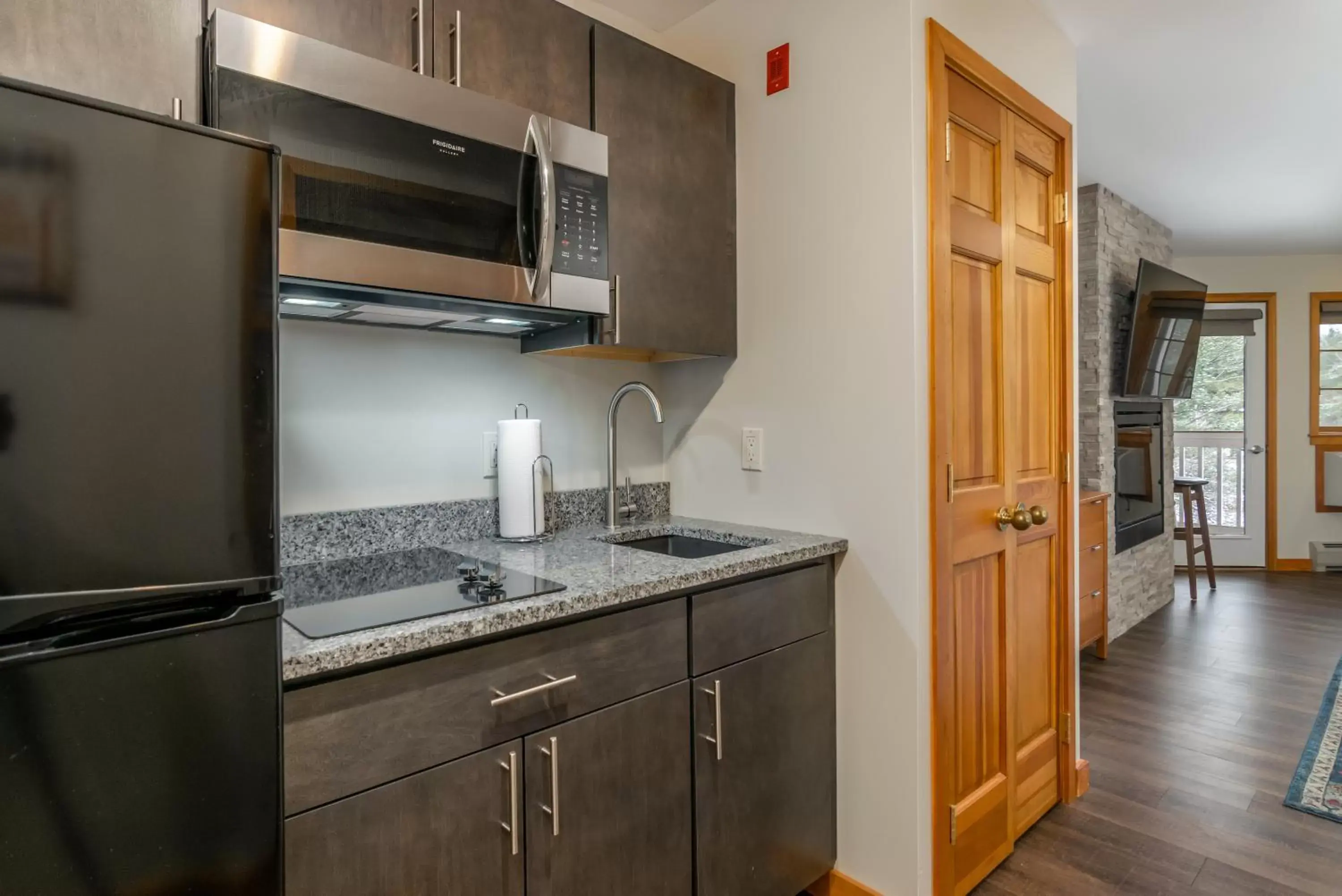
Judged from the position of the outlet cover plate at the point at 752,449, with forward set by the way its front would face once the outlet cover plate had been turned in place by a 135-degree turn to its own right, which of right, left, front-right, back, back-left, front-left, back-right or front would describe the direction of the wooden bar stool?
front-right

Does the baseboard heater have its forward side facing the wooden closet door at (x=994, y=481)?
yes

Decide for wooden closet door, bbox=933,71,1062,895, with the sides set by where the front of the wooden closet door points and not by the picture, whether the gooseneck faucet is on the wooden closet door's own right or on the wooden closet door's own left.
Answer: on the wooden closet door's own right

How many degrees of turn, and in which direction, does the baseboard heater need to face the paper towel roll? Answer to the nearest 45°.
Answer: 0° — it already faces it

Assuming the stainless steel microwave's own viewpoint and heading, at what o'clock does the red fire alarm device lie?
The red fire alarm device is roughly at 10 o'clock from the stainless steel microwave.

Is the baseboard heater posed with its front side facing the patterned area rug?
yes

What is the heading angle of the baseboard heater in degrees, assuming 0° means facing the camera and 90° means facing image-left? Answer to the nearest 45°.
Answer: approximately 0°

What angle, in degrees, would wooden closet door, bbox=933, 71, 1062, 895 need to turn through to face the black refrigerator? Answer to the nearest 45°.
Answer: approximately 90° to its right

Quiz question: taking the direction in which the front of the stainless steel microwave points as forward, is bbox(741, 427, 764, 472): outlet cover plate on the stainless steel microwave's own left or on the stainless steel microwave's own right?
on the stainless steel microwave's own left
